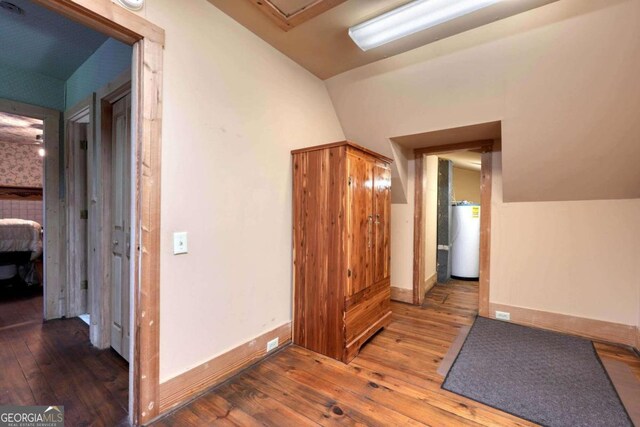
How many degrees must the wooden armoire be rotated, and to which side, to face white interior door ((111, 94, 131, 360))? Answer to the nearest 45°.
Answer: approximately 135° to its right

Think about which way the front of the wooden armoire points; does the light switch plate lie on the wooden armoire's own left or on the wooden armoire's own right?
on the wooden armoire's own right

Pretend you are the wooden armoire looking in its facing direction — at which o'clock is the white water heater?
The white water heater is roughly at 9 o'clock from the wooden armoire.

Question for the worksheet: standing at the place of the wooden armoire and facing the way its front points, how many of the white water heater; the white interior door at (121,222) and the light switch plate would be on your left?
1

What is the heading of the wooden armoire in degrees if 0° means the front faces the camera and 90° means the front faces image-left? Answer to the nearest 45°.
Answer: approximately 315°
